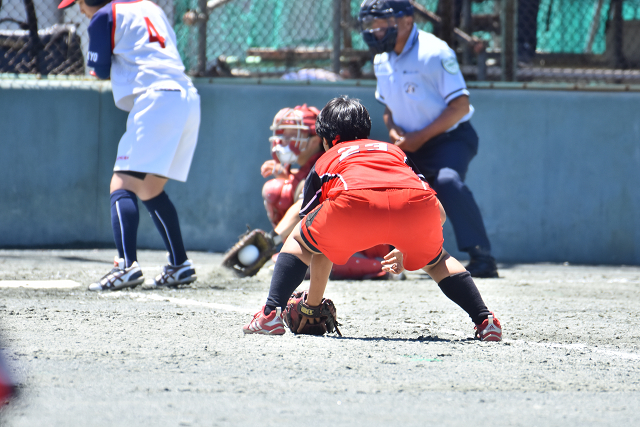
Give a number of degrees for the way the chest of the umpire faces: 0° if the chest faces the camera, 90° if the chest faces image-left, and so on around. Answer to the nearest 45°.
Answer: approximately 45°

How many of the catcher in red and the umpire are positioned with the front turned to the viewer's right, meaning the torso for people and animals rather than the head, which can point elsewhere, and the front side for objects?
0

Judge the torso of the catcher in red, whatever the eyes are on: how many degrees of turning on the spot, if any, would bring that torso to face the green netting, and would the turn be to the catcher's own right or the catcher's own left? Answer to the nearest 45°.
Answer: approximately 135° to the catcher's own right

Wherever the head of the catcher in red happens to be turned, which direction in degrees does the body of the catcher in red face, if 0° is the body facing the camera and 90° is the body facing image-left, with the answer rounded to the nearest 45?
approximately 45°
